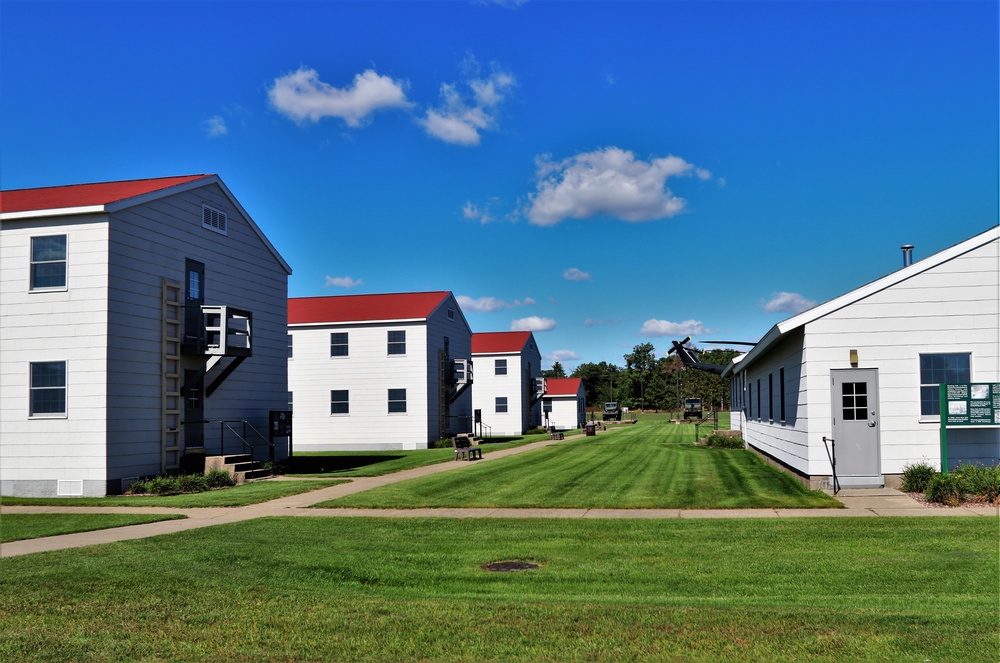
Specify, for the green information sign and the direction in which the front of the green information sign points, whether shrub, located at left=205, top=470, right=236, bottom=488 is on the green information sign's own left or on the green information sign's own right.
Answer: on the green information sign's own right

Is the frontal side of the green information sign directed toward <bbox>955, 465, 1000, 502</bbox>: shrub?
yes

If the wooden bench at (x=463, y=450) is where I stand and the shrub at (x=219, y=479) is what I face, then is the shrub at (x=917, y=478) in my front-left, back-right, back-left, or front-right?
front-left

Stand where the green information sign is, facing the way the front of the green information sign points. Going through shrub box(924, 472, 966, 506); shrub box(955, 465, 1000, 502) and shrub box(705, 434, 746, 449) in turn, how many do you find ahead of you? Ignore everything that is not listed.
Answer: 2

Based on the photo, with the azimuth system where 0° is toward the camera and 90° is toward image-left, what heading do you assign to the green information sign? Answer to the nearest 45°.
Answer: approximately 0°

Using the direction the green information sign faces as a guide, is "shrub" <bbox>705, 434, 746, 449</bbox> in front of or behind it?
behind

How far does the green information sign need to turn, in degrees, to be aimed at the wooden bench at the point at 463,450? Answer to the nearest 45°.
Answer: approximately 135° to its right

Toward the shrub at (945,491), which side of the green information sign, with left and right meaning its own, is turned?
front
